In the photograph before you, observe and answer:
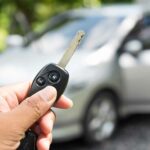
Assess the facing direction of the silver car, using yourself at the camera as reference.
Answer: facing the viewer and to the left of the viewer
